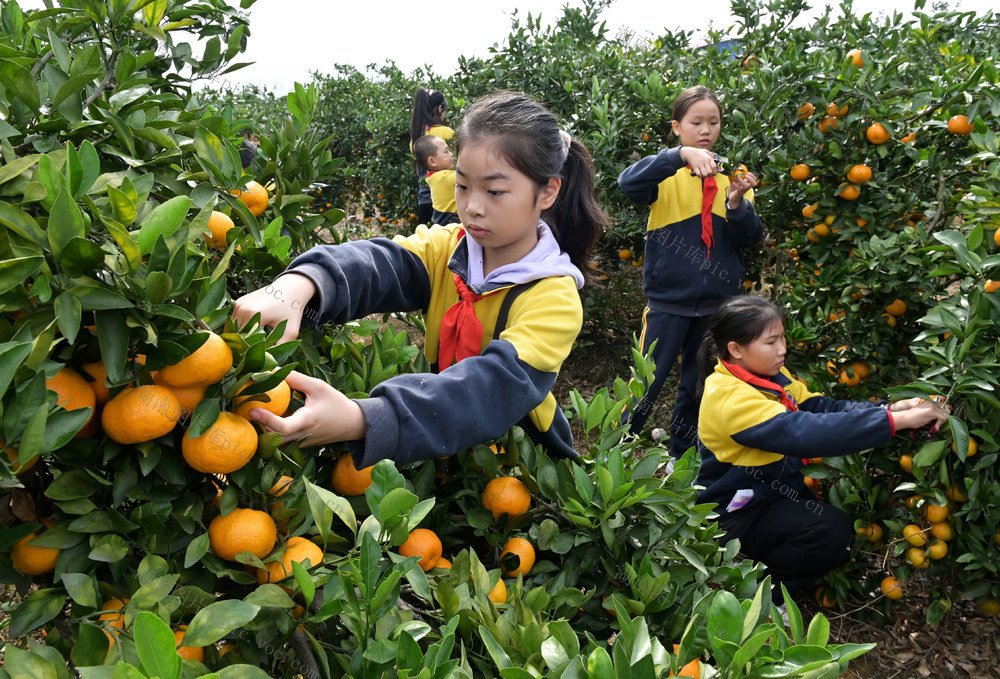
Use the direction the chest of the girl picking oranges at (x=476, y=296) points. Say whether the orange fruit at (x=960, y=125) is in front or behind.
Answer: behind

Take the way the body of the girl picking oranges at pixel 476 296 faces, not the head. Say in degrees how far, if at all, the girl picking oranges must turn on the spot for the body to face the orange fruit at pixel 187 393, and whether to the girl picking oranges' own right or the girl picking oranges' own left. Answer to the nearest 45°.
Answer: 0° — they already face it

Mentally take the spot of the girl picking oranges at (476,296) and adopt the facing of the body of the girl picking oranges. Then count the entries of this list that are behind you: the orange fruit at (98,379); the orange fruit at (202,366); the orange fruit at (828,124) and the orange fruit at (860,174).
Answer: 2

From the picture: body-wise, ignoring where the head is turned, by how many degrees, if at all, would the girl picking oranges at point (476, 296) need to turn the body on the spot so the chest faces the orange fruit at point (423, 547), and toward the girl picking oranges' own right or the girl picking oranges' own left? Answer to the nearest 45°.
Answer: approximately 45° to the girl picking oranges' own left

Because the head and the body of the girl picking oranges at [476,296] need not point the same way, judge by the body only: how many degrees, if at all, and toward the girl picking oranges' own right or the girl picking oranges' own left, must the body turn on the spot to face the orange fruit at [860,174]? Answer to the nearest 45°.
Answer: approximately 180°

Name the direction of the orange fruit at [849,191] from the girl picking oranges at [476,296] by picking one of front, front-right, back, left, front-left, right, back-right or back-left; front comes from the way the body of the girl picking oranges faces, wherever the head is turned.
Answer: back

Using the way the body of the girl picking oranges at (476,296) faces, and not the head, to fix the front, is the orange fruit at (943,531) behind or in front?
behind

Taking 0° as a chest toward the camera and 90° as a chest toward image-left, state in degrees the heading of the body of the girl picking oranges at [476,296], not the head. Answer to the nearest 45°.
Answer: approximately 45°

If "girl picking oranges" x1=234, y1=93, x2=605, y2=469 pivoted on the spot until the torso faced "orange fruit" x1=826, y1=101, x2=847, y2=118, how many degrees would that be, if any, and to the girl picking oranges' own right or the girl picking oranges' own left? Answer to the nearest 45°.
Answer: approximately 180°
